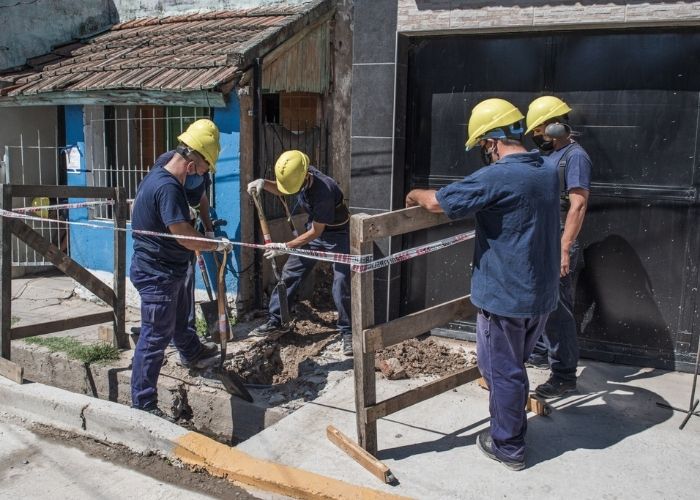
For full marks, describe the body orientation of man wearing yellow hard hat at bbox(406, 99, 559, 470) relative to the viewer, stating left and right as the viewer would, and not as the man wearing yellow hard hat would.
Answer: facing away from the viewer and to the left of the viewer

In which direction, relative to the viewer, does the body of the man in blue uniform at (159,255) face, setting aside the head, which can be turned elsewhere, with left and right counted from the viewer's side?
facing to the right of the viewer

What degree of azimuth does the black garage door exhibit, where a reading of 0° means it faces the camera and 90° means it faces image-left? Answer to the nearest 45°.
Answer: approximately 0°

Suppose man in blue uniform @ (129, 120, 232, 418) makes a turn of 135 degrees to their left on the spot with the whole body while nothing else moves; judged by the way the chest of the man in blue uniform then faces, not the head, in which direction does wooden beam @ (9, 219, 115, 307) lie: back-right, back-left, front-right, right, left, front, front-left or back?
front

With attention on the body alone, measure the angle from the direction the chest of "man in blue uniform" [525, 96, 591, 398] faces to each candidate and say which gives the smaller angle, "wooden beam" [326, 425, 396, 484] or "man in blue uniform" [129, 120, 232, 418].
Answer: the man in blue uniform

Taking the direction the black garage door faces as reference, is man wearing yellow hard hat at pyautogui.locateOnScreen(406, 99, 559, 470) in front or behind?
in front

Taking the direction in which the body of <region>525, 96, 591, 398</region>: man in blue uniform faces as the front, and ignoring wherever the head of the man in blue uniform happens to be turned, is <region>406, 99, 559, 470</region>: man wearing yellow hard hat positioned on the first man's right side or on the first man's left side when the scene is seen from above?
on the first man's left side

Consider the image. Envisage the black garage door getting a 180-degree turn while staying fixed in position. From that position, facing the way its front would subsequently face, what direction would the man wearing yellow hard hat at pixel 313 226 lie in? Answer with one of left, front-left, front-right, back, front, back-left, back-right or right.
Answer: left

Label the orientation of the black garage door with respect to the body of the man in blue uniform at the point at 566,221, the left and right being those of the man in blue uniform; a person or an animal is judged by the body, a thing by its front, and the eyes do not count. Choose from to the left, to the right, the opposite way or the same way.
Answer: to the left

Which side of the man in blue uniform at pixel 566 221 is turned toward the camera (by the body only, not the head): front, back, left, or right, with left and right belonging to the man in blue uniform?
left

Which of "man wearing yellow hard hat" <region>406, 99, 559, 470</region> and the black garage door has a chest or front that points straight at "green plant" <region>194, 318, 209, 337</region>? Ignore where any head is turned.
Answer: the man wearing yellow hard hat

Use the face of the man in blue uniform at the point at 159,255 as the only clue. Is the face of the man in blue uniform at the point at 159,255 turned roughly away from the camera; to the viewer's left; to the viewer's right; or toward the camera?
to the viewer's right

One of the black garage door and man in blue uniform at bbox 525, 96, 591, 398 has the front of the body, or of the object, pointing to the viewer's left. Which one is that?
the man in blue uniform
